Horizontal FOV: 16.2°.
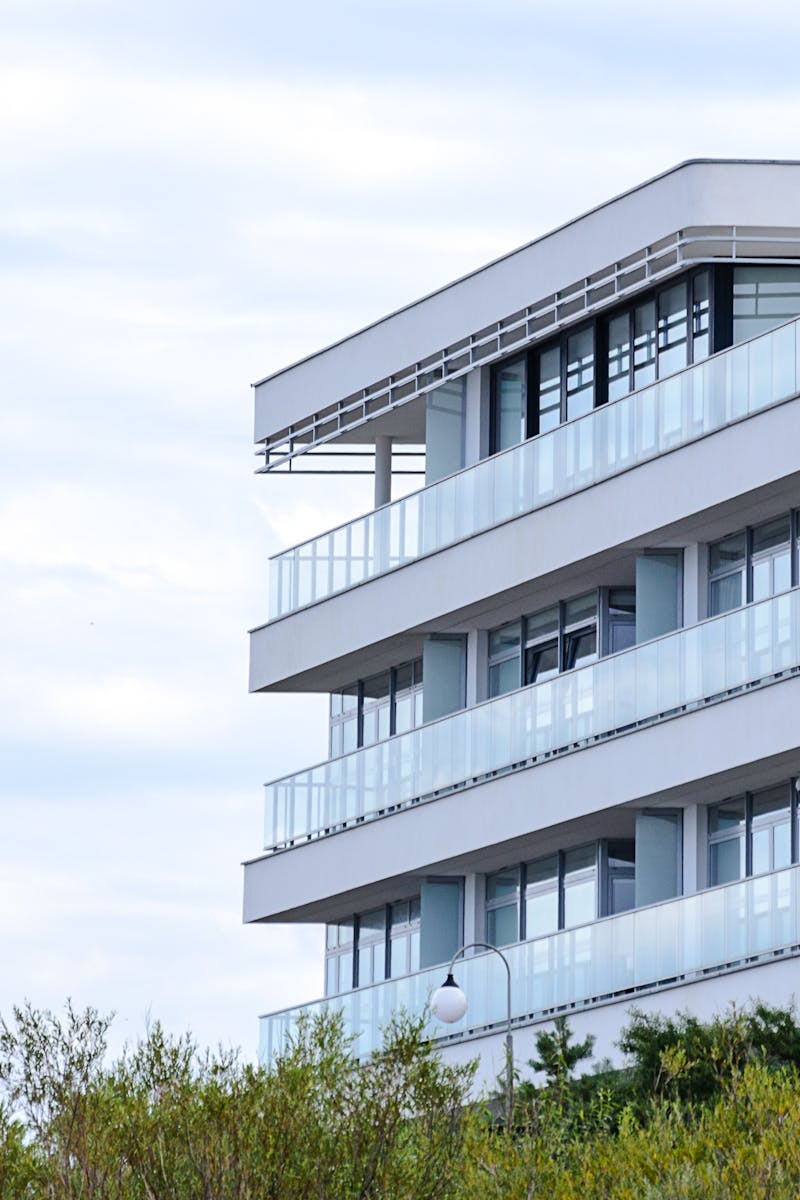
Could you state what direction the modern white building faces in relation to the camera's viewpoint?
facing the viewer and to the left of the viewer
